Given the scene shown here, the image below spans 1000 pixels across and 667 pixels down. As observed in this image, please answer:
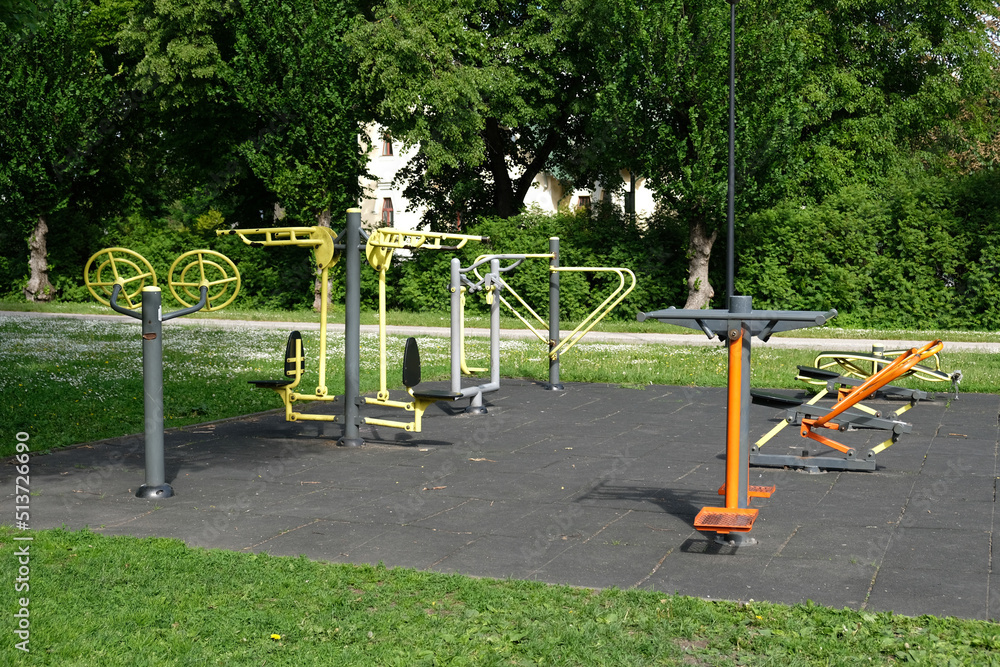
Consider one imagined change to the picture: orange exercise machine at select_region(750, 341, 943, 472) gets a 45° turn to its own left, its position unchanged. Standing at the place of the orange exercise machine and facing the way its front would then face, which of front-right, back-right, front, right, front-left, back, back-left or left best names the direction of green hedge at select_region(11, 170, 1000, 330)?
front-left

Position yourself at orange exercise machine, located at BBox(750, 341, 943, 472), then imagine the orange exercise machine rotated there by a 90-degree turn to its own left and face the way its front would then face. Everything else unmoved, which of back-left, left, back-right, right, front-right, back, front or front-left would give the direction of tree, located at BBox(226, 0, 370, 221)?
front-left

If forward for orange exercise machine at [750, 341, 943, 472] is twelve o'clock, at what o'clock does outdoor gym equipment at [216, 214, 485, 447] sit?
The outdoor gym equipment is roughly at 6 o'clock from the orange exercise machine.

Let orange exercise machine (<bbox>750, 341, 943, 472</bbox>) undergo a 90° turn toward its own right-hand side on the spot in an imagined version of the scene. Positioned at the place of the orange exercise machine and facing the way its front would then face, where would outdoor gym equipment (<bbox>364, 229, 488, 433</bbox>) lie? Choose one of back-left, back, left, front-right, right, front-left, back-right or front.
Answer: right

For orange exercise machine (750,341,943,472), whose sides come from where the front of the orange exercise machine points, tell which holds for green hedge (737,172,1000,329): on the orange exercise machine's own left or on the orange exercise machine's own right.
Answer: on the orange exercise machine's own left

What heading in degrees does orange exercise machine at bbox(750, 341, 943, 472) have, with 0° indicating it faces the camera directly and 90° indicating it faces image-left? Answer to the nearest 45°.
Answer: approximately 270°

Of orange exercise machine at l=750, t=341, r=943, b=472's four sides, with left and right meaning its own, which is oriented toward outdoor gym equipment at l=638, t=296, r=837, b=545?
right

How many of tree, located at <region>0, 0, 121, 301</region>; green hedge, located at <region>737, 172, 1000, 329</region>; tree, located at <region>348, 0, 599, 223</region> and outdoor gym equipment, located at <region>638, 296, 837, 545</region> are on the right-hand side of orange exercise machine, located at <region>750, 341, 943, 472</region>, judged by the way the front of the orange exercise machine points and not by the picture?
1
